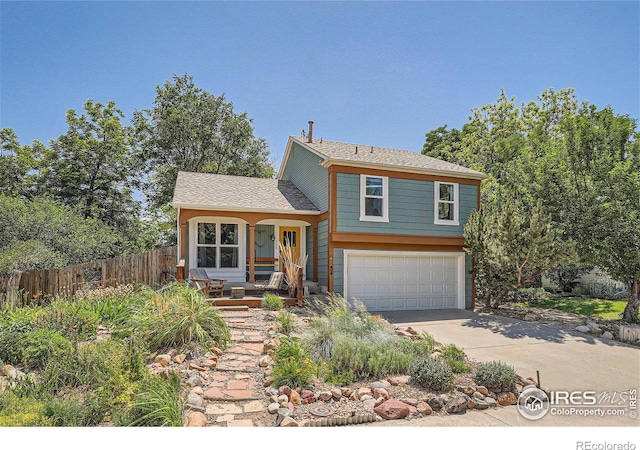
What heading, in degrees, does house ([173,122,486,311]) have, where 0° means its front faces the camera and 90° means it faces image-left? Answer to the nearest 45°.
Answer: approximately 0°

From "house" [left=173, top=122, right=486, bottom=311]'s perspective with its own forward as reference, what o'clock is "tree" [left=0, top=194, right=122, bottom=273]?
The tree is roughly at 3 o'clock from the house.

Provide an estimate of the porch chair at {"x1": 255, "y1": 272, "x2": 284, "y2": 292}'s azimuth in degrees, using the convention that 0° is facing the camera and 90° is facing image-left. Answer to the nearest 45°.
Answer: approximately 45°

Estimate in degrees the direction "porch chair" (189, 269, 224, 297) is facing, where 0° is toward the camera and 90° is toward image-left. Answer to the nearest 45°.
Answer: approximately 315°

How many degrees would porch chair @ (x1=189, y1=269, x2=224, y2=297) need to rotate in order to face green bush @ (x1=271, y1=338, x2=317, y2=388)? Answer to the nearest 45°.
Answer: approximately 45° to its right

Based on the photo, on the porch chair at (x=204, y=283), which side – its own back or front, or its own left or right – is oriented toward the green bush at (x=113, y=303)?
right

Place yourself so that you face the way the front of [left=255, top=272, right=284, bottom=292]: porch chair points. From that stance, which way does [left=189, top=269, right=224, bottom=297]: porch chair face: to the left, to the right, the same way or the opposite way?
to the left

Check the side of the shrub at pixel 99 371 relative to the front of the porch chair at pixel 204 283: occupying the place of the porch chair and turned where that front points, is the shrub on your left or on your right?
on your right
